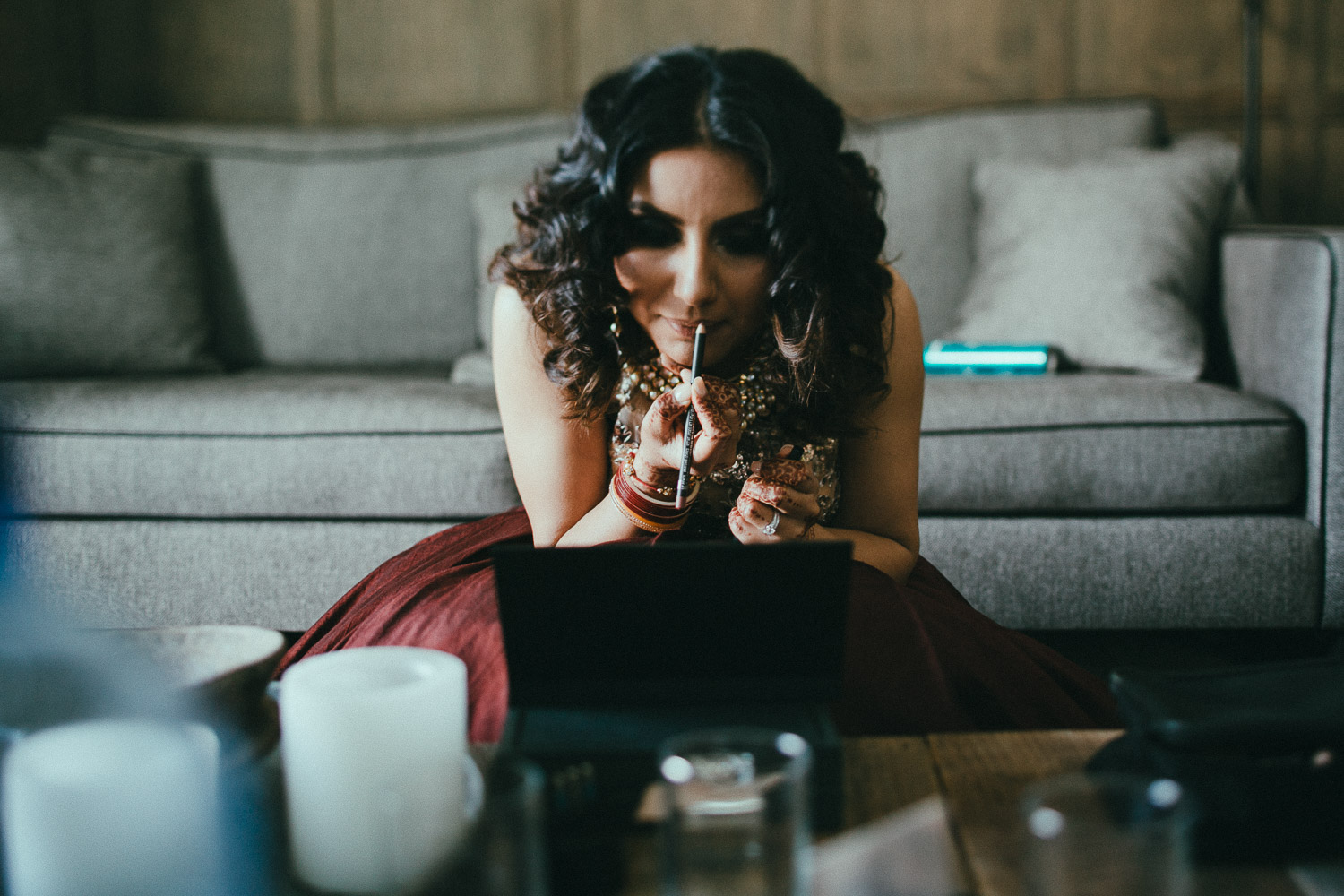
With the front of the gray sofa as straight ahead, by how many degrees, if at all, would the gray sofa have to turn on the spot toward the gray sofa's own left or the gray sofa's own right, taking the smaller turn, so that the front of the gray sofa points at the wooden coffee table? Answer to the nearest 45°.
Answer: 0° — it already faces it

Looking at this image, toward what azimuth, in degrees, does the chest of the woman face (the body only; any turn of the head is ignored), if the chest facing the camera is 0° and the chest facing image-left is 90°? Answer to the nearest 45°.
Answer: approximately 0°

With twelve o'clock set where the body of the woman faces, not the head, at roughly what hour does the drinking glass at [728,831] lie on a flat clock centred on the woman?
The drinking glass is roughly at 12 o'clock from the woman.

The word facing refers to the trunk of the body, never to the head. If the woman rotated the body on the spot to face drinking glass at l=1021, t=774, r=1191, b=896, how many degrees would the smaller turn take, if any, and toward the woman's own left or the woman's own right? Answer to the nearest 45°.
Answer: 0° — they already face it

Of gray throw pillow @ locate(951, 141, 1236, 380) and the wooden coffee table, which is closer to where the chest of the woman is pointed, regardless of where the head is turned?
the wooden coffee table

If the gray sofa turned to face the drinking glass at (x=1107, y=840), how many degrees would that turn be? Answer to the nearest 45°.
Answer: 0° — it already faces it

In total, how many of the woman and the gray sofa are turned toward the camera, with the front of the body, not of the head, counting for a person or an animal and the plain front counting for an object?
2

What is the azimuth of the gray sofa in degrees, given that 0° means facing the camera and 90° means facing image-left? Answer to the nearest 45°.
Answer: approximately 0°
